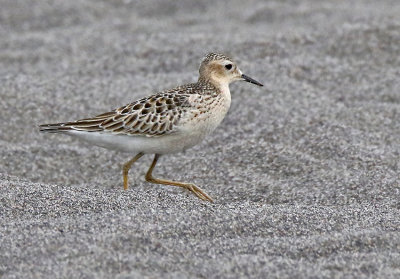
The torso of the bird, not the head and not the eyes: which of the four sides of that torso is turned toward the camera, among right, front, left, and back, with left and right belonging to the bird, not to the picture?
right
